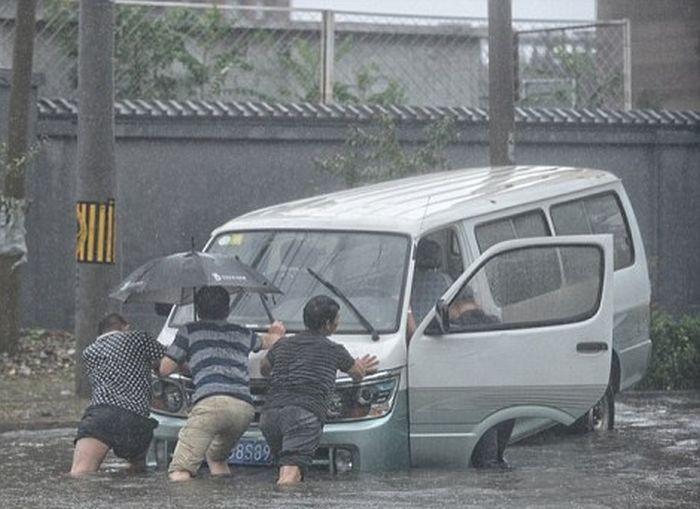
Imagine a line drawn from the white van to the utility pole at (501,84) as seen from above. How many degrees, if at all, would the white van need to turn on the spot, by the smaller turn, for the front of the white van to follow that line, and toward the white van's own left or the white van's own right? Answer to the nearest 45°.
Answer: approximately 135° to the white van's own right

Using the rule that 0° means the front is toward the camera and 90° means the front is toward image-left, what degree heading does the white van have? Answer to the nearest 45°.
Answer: approximately 45°

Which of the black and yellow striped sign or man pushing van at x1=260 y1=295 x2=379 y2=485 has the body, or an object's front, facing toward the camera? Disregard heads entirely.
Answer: the black and yellow striped sign

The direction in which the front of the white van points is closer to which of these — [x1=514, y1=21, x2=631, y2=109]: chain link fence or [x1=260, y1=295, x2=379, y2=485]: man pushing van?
the man pushing van

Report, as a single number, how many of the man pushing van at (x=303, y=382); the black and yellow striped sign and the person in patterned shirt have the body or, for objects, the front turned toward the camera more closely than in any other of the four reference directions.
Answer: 1

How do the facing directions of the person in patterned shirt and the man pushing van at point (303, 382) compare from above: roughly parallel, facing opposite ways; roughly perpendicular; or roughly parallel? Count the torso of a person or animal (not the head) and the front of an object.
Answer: roughly parallel

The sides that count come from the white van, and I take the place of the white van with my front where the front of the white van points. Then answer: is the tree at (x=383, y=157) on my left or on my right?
on my right

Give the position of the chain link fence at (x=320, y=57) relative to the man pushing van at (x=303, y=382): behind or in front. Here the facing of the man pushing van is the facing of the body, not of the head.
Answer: in front

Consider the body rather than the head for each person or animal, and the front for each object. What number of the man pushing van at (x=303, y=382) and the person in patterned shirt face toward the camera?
0

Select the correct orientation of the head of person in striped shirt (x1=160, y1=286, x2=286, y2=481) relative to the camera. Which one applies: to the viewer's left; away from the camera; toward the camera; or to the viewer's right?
away from the camera

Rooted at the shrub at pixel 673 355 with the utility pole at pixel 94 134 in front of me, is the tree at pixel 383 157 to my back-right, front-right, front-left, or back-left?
front-right

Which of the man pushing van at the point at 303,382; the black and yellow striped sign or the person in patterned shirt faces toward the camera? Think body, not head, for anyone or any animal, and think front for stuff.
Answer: the black and yellow striped sign

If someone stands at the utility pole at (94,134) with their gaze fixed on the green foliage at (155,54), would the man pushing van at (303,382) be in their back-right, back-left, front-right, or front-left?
back-right

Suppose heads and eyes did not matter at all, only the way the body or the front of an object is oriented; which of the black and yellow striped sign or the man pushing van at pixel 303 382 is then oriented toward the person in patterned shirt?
the black and yellow striped sign

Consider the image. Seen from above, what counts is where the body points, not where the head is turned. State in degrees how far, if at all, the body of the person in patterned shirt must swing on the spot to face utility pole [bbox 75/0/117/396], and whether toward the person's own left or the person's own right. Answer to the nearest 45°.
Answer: approximately 45° to the person's own left

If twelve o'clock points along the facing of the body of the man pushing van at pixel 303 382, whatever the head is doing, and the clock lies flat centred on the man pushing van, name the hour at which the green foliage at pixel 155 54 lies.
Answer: The green foliage is roughly at 10 o'clock from the man pushing van.

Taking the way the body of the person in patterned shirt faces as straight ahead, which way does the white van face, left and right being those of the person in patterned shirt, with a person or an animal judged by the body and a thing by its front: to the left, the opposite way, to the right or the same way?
the opposite way

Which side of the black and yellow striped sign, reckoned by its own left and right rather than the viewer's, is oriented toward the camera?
front
